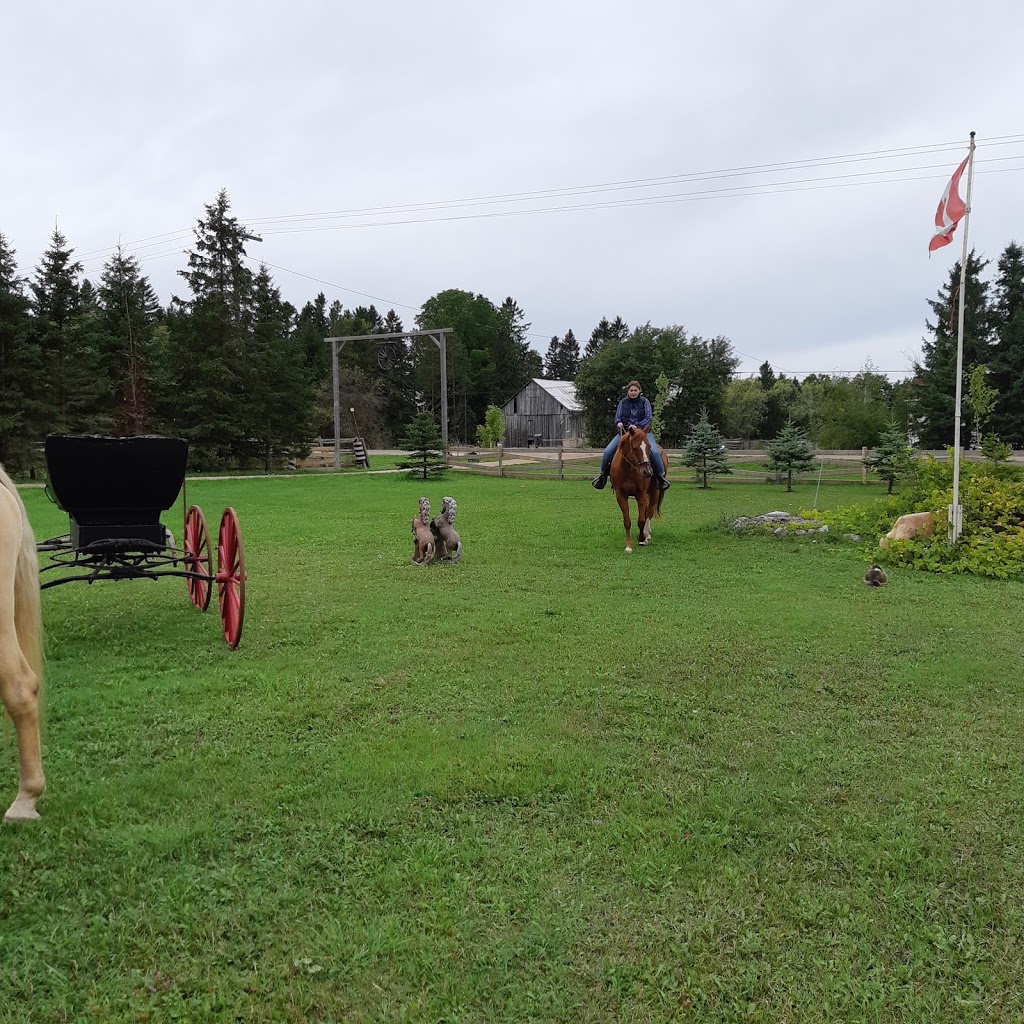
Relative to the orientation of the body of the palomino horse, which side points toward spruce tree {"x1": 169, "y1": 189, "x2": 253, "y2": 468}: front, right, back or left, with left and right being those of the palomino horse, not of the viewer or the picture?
right

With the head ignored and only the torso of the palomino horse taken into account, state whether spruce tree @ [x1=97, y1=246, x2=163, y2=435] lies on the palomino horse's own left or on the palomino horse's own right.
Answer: on the palomino horse's own right

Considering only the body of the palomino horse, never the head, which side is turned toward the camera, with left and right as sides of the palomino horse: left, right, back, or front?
left

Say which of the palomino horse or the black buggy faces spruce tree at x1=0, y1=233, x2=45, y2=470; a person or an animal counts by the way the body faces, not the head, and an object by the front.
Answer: the black buggy

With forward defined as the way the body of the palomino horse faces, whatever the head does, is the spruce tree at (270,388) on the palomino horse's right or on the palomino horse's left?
on the palomino horse's right

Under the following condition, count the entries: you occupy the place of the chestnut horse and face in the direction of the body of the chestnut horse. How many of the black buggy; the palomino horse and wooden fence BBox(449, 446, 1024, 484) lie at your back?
1

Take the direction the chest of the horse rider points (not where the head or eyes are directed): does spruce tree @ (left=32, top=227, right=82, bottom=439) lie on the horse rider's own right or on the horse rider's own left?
on the horse rider's own right

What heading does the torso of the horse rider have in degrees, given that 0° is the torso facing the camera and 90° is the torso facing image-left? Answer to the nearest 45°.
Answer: approximately 0°

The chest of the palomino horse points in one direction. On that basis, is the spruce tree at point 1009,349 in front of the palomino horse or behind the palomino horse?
behind

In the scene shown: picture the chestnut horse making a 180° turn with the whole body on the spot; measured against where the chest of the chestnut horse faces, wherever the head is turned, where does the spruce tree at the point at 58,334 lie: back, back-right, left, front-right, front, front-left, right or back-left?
front-left

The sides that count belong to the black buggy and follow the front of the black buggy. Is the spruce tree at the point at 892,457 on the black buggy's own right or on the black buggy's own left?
on the black buggy's own right
